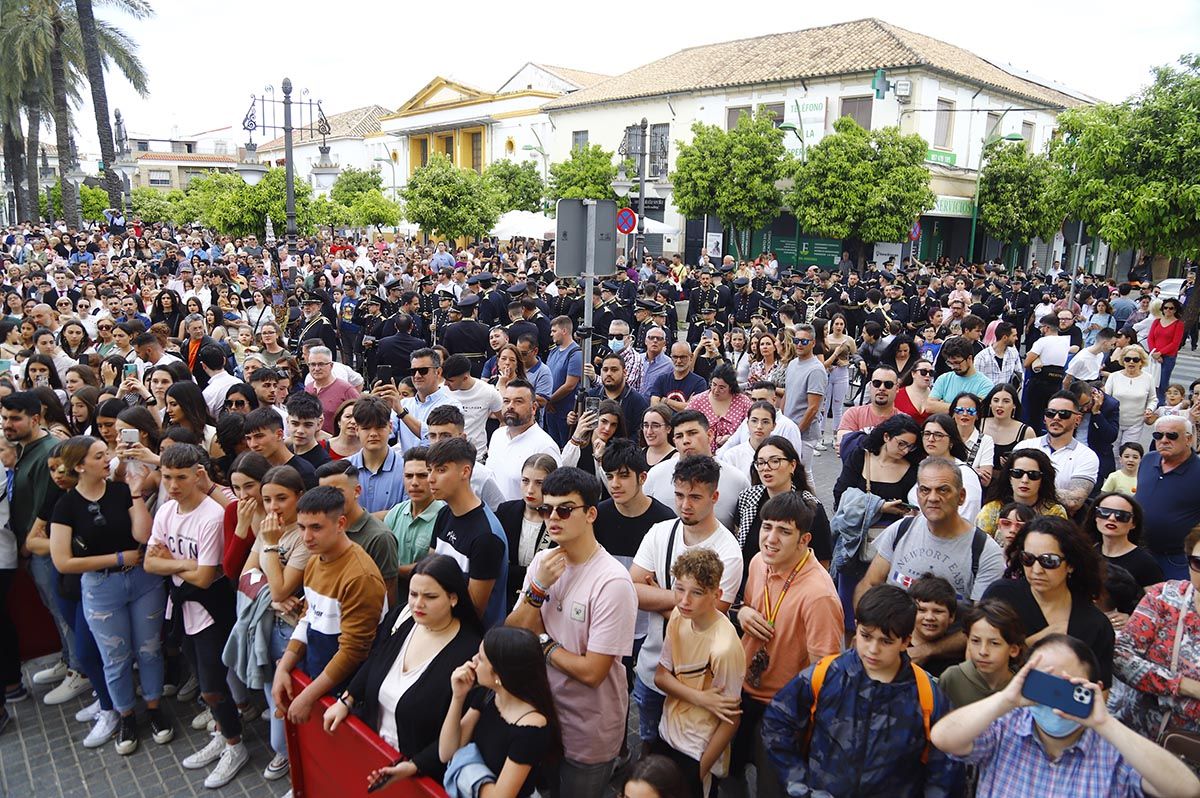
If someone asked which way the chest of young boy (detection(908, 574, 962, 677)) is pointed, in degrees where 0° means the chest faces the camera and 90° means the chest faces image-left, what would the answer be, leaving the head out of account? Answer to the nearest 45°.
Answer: approximately 45°

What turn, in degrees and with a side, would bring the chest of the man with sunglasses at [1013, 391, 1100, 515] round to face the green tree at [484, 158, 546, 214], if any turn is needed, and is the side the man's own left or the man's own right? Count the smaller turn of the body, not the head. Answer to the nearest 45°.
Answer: approximately 90° to the man's own right

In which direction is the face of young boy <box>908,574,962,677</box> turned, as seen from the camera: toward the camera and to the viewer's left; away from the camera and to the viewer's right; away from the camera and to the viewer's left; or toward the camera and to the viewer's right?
toward the camera and to the viewer's left

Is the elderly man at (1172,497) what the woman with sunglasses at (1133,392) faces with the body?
yes

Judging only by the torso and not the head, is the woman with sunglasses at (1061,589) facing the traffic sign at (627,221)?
no

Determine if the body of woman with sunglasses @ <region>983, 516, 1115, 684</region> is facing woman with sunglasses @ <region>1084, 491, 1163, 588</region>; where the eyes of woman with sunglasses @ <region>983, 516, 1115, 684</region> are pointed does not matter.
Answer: no

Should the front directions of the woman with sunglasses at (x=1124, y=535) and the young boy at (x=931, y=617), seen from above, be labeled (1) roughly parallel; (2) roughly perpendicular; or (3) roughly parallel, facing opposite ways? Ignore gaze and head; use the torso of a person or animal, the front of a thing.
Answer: roughly parallel

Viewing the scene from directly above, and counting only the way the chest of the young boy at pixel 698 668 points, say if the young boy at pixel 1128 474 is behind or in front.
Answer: behind

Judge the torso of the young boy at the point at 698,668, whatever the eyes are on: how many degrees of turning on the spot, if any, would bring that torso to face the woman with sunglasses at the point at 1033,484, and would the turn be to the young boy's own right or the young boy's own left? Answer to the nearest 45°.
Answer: approximately 180°

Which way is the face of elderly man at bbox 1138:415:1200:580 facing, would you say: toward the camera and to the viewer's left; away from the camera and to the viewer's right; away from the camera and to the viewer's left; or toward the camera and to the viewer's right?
toward the camera and to the viewer's left

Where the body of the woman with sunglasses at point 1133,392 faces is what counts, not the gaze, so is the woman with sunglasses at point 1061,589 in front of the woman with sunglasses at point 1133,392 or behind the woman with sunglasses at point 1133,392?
in front

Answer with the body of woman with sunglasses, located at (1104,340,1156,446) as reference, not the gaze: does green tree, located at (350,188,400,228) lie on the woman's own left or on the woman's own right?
on the woman's own right

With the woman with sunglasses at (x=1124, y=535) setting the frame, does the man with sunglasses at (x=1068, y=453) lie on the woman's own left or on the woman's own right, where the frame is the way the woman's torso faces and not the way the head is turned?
on the woman's own right

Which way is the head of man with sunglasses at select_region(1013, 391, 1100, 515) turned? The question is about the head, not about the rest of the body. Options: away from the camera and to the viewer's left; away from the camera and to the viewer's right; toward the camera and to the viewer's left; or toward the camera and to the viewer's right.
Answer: toward the camera and to the viewer's left

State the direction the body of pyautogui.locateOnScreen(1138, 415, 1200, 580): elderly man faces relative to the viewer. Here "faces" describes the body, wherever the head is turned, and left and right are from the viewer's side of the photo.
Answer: facing the viewer and to the left of the viewer

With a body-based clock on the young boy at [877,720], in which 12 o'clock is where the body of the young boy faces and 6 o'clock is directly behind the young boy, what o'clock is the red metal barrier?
The red metal barrier is roughly at 3 o'clock from the young boy.

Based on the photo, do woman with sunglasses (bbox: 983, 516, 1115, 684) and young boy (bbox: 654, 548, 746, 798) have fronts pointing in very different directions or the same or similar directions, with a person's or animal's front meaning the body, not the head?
same or similar directions

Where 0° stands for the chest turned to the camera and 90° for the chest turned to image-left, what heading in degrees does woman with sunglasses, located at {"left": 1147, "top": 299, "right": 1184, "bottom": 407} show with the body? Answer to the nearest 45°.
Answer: approximately 45°

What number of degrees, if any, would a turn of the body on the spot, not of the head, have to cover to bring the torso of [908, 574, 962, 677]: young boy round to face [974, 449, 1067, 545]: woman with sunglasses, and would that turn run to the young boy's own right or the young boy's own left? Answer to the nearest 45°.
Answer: approximately 135° to the young boy's own right

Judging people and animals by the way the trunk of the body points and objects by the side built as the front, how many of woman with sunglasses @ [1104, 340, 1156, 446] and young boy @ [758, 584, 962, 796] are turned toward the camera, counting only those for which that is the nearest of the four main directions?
2
